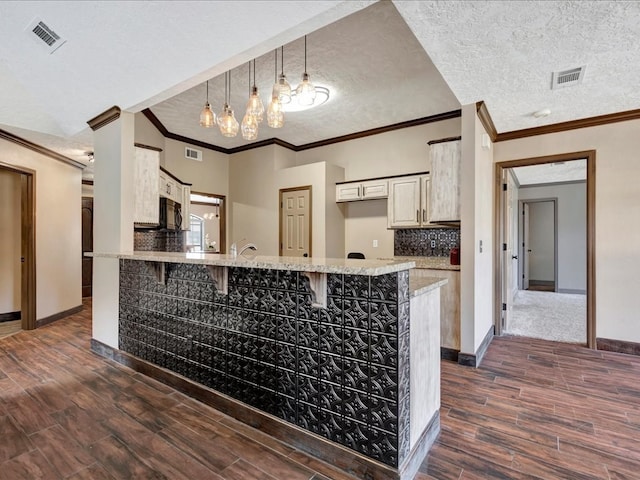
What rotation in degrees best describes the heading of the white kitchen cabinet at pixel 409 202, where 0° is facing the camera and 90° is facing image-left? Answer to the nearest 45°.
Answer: approximately 45°

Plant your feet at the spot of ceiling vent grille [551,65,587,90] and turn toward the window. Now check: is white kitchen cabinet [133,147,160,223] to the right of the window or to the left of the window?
left

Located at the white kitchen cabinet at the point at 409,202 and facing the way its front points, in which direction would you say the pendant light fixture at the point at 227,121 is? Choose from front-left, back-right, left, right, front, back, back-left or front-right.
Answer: front

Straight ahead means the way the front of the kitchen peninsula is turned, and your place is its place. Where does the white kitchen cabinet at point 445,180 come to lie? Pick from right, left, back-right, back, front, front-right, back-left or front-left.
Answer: back

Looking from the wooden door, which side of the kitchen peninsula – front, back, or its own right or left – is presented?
right

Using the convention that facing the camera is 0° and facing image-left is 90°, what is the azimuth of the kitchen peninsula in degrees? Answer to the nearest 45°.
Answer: approximately 45°

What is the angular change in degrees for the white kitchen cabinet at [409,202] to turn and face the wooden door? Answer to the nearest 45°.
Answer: approximately 45° to its right

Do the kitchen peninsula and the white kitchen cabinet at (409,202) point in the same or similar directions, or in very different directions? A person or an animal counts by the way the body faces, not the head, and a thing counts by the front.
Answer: same or similar directions

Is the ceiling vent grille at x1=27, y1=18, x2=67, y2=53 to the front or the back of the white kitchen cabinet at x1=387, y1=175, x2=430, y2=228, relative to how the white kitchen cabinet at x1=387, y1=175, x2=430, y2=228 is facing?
to the front

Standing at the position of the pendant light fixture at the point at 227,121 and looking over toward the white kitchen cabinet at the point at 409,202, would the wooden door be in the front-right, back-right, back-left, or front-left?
back-left

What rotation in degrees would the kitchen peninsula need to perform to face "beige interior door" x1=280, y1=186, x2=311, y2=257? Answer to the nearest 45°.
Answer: approximately 135° to its right

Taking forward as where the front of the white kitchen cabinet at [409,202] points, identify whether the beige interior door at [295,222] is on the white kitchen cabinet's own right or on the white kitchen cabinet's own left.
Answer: on the white kitchen cabinet's own right

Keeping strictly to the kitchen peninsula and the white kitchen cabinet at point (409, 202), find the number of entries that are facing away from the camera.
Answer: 0

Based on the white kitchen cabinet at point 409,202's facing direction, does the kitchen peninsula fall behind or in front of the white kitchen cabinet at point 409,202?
in front
